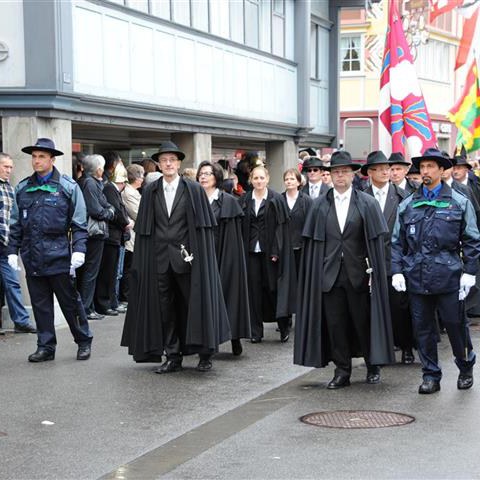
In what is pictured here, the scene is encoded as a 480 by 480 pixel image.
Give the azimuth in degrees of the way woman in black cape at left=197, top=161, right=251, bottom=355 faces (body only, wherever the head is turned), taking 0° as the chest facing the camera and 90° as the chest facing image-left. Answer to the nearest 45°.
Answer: approximately 45°

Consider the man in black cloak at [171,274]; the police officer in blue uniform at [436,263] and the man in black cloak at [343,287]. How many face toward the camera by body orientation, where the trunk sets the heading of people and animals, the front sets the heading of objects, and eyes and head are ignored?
3

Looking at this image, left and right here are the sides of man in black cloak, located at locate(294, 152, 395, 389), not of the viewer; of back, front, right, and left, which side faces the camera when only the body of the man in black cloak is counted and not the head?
front

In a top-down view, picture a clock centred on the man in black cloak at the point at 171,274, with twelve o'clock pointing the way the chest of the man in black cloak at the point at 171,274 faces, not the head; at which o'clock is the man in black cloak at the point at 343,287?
the man in black cloak at the point at 343,287 is roughly at 10 o'clock from the man in black cloak at the point at 171,274.

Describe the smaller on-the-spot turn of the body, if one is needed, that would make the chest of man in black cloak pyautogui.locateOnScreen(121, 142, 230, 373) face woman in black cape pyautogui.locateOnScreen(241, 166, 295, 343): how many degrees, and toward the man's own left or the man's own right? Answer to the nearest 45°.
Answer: approximately 135° to the man's own left

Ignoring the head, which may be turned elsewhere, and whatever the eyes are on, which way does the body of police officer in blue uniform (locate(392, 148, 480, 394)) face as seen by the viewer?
toward the camera

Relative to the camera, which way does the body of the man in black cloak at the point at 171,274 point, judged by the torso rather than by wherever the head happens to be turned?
toward the camera

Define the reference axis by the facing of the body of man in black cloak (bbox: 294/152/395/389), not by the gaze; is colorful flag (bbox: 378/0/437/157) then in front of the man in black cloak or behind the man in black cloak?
behind

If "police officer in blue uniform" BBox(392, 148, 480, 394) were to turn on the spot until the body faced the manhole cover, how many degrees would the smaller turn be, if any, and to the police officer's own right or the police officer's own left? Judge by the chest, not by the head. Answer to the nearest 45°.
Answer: approximately 45° to the police officer's own right
